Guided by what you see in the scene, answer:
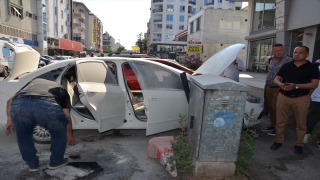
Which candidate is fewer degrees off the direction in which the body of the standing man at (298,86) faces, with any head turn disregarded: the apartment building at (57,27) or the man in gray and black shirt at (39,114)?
the man in gray and black shirt

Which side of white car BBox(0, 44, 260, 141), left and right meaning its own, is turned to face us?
right

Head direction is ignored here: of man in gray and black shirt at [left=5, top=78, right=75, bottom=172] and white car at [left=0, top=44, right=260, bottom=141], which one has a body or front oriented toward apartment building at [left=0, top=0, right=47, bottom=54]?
the man in gray and black shirt

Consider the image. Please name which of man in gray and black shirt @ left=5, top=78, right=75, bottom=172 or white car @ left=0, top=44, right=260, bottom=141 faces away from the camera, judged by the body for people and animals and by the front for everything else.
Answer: the man in gray and black shirt

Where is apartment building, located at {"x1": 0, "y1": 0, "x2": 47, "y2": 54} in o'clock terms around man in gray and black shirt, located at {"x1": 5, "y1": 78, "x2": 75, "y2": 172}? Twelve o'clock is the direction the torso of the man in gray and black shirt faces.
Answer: The apartment building is roughly at 12 o'clock from the man in gray and black shirt.

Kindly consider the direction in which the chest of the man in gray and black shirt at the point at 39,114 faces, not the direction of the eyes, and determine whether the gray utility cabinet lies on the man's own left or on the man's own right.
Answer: on the man's own right

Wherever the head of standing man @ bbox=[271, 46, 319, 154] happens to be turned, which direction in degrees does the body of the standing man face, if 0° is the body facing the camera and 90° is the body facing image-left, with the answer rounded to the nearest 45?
approximately 45°

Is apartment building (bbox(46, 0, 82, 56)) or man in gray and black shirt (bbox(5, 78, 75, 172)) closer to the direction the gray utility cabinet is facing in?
the man in gray and black shirt

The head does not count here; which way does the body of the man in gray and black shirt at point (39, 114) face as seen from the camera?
away from the camera

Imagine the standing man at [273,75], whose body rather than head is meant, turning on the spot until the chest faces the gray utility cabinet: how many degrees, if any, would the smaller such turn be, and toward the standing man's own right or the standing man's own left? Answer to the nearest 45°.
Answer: approximately 45° to the standing man's own left
